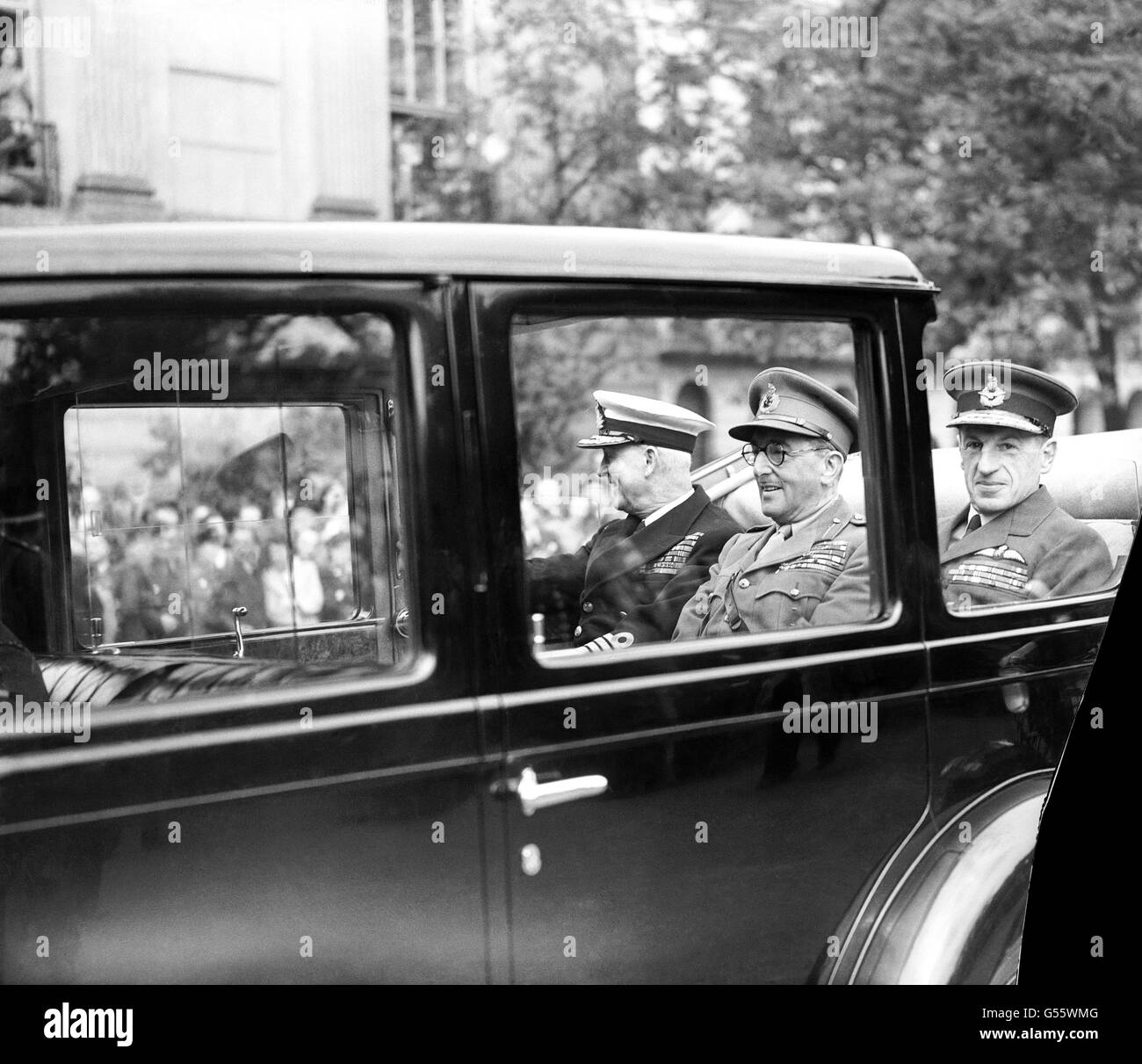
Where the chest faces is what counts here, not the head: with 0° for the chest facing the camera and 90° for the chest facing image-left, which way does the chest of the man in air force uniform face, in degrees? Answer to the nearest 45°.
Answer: approximately 45°

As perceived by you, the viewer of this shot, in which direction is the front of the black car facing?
facing to the left of the viewer
